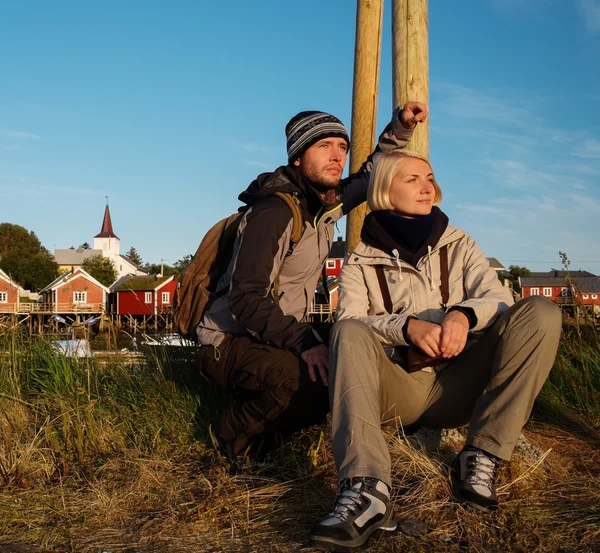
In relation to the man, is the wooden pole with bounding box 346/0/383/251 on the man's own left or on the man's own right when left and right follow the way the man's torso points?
on the man's own left

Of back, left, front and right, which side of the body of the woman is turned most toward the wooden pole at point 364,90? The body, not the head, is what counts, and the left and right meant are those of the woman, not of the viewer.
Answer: back

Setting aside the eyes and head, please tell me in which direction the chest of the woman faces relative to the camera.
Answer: toward the camera

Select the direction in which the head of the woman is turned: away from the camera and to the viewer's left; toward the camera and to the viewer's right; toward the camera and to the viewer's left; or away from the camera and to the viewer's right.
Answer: toward the camera and to the viewer's right

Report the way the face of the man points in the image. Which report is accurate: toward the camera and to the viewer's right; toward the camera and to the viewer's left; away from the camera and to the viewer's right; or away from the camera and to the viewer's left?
toward the camera and to the viewer's right

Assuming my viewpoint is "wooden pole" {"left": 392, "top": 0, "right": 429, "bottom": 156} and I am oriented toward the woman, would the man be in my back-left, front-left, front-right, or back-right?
front-right

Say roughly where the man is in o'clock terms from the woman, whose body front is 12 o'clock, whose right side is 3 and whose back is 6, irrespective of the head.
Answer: The man is roughly at 4 o'clock from the woman.

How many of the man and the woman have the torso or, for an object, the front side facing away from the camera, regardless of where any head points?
0

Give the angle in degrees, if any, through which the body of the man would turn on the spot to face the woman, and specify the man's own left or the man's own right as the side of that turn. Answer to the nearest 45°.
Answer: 0° — they already face them

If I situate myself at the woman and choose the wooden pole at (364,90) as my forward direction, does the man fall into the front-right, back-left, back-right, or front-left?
front-left
